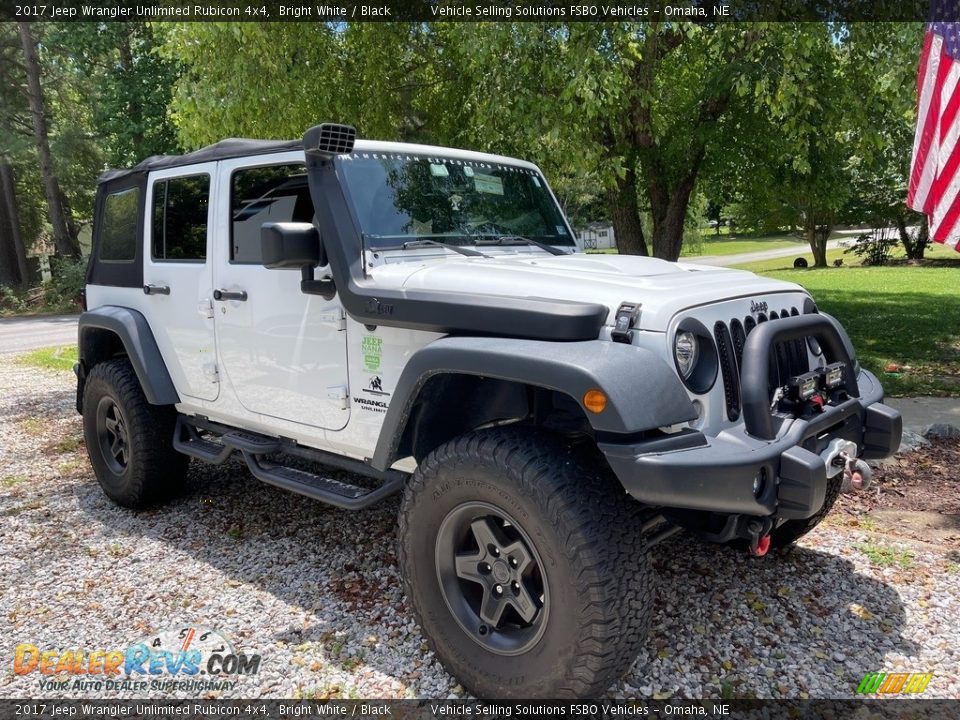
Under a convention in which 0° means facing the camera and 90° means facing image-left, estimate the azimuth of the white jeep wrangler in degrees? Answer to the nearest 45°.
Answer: approximately 315°

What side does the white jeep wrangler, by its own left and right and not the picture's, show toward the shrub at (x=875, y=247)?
left

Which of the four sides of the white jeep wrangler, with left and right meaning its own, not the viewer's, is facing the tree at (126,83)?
back

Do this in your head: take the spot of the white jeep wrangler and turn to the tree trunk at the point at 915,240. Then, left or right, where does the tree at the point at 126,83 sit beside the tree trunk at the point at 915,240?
left

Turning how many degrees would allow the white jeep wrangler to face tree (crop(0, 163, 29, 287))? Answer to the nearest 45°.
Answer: approximately 180°

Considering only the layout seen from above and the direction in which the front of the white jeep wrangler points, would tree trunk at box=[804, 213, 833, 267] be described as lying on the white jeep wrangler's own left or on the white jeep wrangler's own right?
on the white jeep wrangler's own left

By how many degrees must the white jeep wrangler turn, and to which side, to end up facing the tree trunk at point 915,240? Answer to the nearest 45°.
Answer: approximately 90° to its left

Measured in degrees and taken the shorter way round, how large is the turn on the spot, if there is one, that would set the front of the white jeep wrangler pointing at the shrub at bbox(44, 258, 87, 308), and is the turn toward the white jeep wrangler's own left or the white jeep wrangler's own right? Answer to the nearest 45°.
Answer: approximately 180°

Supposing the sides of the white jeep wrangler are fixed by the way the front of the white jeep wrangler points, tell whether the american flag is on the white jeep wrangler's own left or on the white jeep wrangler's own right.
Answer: on the white jeep wrangler's own left
